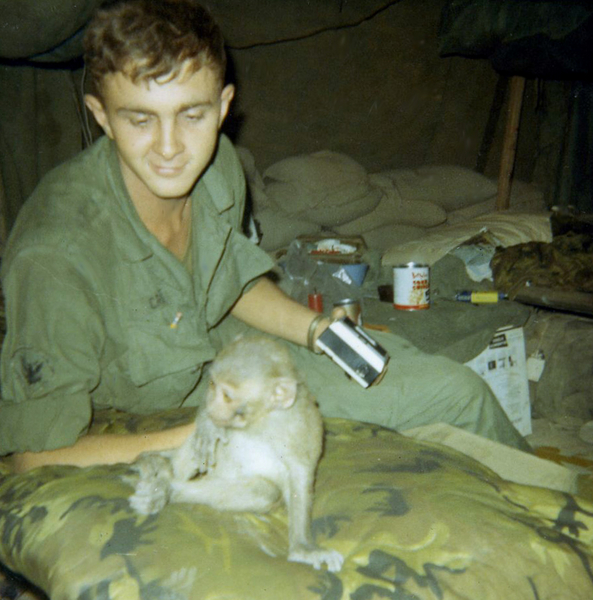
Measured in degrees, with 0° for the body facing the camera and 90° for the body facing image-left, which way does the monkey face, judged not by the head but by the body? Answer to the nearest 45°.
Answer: approximately 45°

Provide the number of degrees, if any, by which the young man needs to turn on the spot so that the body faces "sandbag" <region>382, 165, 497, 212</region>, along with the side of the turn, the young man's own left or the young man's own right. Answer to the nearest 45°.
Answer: approximately 90° to the young man's own left

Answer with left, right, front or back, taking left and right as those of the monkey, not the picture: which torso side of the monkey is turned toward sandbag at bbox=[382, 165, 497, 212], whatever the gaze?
back

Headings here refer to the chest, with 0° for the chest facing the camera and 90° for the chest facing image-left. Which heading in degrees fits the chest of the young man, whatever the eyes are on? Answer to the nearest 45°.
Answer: approximately 315°

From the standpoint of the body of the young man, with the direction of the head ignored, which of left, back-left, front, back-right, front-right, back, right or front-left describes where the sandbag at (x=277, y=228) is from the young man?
back-left

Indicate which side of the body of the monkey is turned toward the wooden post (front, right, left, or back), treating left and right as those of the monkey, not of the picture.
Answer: back

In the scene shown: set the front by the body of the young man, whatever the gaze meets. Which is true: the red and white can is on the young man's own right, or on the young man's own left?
on the young man's own left

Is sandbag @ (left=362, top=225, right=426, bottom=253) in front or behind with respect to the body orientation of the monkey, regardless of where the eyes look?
behind
